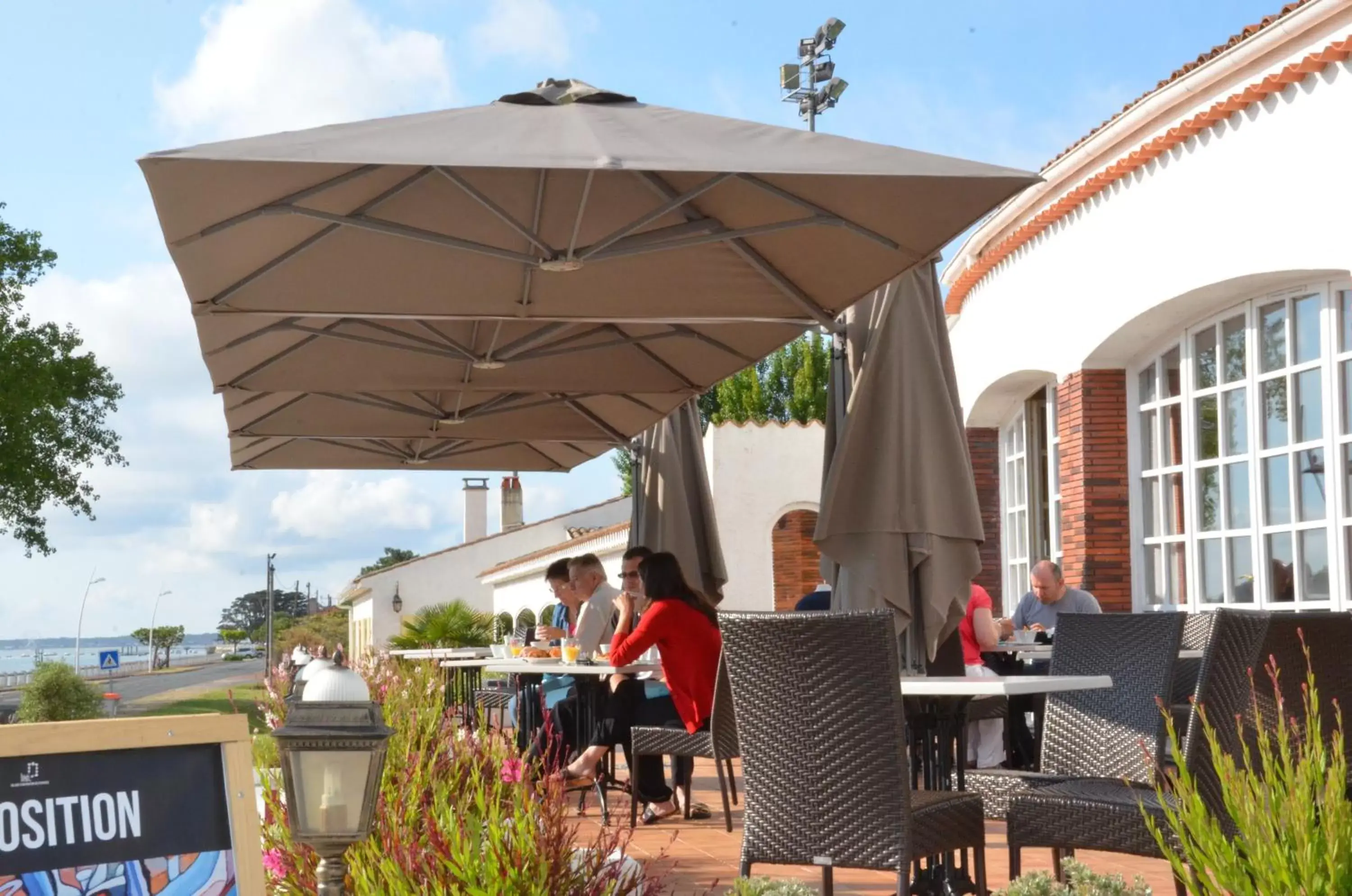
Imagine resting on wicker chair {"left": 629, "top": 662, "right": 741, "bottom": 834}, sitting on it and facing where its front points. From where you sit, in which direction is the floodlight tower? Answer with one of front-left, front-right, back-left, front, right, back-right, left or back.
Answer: right

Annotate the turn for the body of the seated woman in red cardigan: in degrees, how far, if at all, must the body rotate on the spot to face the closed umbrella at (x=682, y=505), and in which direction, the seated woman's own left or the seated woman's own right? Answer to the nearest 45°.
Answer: approximately 90° to the seated woman's own right

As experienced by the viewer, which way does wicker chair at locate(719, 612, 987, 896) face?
facing away from the viewer and to the right of the viewer

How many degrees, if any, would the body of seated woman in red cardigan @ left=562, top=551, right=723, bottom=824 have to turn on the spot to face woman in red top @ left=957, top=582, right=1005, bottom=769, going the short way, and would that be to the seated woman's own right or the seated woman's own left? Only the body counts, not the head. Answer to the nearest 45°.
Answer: approximately 135° to the seated woman's own right

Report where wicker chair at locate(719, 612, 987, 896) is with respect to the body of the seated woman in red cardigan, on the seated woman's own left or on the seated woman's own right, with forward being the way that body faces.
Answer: on the seated woman's own left

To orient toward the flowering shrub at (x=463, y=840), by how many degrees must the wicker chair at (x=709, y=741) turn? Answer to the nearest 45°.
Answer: approximately 90° to its left

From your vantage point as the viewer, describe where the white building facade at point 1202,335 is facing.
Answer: facing the viewer and to the left of the viewer

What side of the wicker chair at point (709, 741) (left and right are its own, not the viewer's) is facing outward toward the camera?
left

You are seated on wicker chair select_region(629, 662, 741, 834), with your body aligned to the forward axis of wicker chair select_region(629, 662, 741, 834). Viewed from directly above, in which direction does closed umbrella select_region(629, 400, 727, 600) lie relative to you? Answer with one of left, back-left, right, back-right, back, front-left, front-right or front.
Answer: right

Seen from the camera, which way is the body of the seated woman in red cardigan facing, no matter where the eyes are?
to the viewer's left

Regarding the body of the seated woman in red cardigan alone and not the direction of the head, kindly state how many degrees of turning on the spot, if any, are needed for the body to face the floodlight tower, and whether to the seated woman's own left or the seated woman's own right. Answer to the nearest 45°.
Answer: approximately 90° to the seated woman's own right

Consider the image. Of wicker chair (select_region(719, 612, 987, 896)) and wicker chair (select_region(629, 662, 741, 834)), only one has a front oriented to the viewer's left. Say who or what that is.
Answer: wicker chair (select_region(629, 662, 741, 834))
